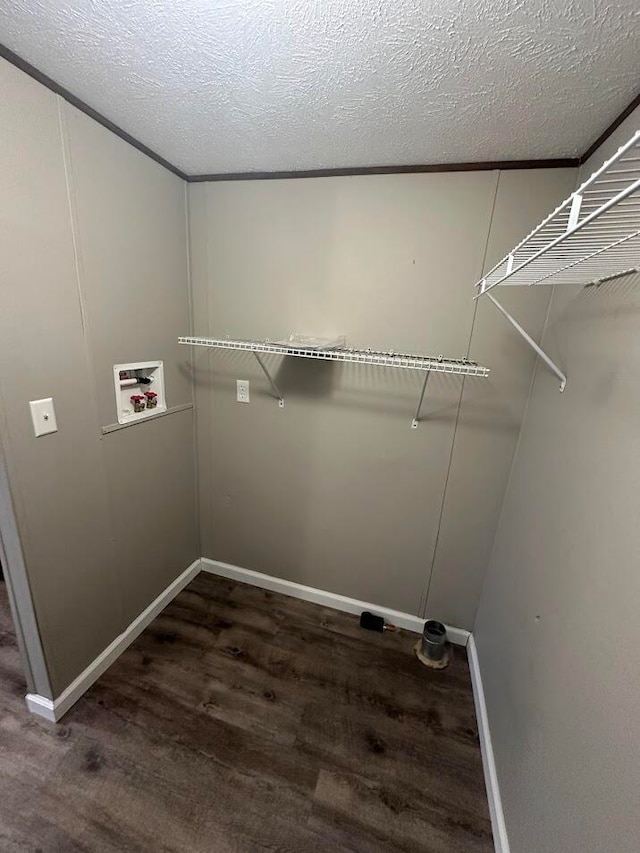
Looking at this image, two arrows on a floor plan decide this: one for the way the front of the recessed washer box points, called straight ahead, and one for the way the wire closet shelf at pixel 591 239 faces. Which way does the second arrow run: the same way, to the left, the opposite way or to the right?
the opposite way

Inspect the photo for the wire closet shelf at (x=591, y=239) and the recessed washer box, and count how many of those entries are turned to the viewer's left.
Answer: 1

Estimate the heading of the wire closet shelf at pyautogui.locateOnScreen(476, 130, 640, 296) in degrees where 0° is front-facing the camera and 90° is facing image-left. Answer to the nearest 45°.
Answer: approximately 90°

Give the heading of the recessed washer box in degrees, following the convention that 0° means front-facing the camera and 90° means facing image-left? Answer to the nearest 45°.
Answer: approximately 315°

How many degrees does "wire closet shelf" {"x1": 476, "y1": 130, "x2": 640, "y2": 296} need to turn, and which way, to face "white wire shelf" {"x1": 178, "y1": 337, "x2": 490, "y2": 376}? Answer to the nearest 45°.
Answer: approximately 45° to its right

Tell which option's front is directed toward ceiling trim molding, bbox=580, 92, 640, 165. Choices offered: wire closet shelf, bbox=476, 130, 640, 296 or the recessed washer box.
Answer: the recessed washer box
